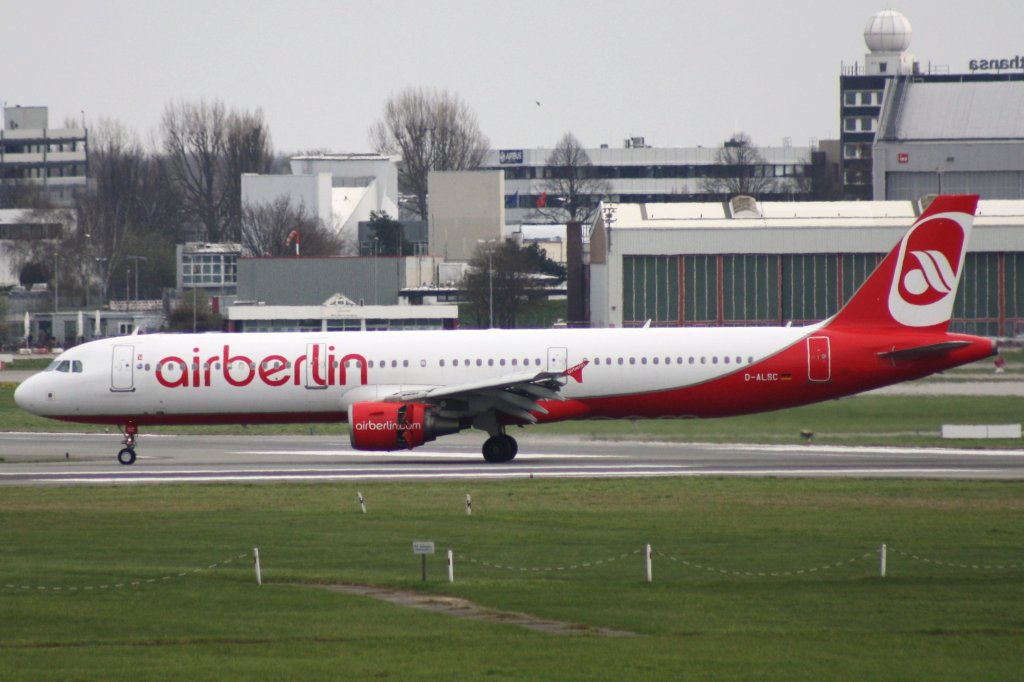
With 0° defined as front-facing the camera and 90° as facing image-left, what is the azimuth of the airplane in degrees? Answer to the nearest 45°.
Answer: approximately 90°

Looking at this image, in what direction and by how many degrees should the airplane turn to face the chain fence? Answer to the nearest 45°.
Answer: approximately 90° to its left
